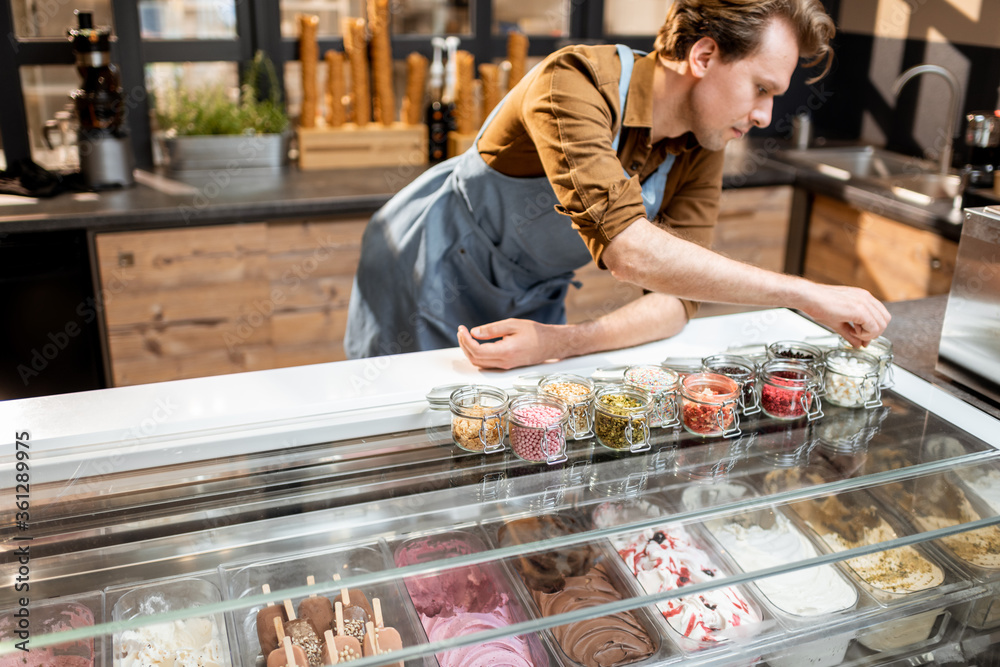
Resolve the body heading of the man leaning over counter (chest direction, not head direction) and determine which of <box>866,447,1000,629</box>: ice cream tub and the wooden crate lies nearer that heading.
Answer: the ice cream tub

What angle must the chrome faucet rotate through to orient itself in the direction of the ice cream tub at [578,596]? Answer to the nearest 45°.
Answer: approximately 90° to its left

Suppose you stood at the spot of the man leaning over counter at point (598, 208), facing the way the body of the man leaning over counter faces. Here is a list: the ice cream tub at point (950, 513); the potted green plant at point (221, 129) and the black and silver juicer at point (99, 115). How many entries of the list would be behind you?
2

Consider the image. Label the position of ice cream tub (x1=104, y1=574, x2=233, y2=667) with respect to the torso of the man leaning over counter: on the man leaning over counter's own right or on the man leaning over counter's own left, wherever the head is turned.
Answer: on the man leaning over counter's own right

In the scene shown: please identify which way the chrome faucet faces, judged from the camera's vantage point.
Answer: facing to the left of the viewer

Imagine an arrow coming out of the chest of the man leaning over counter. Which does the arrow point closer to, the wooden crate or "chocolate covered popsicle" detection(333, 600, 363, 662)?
the chocolate covered popsicle

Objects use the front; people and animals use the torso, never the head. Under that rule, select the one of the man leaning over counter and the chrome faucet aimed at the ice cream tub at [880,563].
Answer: the man leaning over counter

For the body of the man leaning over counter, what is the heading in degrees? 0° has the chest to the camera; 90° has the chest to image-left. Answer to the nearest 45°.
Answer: approximately 315°

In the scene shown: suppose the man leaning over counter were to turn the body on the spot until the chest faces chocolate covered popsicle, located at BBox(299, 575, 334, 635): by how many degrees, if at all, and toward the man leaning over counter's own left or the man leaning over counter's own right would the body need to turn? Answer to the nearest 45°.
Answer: approximately 45° to the man leaning over counter's own right

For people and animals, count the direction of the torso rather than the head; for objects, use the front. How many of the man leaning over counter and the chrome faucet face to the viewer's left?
1
